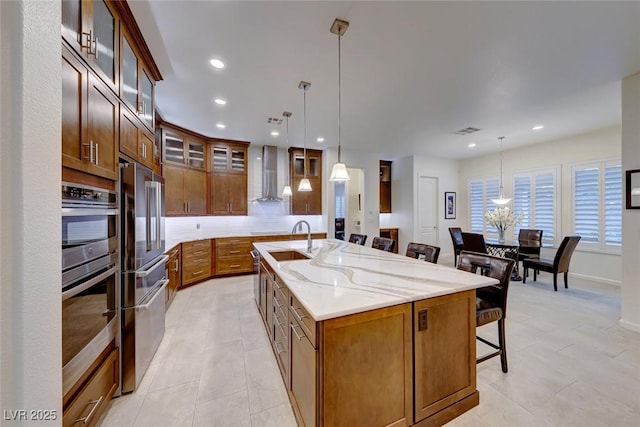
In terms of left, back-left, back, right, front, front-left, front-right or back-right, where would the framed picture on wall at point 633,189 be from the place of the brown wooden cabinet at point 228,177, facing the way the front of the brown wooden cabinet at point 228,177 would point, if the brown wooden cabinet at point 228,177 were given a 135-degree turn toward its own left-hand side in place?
right

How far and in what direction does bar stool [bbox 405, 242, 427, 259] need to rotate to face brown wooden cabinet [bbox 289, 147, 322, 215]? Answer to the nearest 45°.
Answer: approximately 90° to its right

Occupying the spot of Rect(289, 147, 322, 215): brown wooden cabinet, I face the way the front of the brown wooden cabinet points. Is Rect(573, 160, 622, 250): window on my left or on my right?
on my left

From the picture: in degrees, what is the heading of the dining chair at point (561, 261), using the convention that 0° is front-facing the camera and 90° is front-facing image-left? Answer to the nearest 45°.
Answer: approximately 135°

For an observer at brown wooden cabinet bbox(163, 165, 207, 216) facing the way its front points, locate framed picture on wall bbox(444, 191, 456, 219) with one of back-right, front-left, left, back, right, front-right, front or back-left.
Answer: front-left

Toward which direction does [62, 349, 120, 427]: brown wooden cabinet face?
to the viewer's right

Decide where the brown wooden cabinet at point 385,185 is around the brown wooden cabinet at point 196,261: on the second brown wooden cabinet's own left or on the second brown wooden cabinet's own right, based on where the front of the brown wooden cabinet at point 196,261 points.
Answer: on the second brown wooden cabinet's own left

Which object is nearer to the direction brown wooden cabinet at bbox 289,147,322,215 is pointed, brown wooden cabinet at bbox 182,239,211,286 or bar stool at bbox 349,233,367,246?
the bar stool

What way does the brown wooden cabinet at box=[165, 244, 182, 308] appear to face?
to the viewer's right

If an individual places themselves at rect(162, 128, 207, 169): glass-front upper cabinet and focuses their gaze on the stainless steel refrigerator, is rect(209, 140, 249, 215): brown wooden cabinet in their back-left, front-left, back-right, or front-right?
back-left

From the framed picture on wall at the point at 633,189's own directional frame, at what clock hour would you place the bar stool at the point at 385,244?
The bar stool is roughly at 12 o'clock from the framed picture on wall.

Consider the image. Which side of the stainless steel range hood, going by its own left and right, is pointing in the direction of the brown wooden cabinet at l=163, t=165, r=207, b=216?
right

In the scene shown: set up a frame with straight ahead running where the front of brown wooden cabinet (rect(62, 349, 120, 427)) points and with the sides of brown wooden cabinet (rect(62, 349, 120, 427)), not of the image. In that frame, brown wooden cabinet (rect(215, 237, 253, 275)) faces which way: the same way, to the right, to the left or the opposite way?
to the right

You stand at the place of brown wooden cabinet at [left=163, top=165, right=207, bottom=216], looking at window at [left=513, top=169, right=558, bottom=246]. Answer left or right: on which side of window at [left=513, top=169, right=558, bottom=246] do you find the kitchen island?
right
